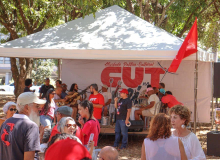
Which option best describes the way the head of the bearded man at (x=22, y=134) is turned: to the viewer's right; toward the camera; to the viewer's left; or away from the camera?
to the viewer's right

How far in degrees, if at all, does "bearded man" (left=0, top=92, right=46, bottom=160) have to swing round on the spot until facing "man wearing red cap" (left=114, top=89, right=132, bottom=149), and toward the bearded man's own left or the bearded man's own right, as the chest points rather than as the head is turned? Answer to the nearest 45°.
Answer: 0° — they already face them

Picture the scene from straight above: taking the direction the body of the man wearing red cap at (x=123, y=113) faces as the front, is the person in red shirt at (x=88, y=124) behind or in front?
in front

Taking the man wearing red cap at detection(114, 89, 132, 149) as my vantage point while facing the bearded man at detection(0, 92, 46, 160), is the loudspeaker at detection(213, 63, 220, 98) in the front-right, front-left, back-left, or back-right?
back-left

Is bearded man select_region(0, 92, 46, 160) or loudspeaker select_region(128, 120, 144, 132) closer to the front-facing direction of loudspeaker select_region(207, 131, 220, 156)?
the bearded man

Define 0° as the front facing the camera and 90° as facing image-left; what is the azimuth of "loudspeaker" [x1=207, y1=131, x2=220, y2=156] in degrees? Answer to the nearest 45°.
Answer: approximately 0°

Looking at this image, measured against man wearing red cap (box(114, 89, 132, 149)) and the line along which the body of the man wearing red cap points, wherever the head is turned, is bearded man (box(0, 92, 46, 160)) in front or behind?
in front

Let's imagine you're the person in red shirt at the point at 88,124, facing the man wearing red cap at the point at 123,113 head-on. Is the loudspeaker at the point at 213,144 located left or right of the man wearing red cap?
right

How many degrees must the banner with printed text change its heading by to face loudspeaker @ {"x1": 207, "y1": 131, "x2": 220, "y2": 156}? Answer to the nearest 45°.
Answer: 0° — it already faces it

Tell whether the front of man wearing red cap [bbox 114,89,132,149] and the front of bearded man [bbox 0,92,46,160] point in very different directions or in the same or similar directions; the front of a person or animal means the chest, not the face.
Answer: very different directions
